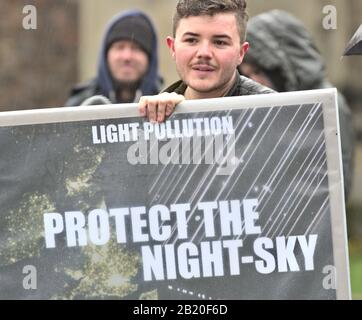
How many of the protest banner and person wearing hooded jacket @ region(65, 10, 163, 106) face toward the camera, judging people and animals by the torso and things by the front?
2

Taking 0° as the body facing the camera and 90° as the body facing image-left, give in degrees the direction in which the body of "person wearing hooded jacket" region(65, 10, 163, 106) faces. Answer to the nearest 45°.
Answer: approximately 0°

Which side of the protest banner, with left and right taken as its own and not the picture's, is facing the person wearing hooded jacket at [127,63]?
back

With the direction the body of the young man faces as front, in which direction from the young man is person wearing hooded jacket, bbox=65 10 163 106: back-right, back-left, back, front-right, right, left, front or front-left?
back

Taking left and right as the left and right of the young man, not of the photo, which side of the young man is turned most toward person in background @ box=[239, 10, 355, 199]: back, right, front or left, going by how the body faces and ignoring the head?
back

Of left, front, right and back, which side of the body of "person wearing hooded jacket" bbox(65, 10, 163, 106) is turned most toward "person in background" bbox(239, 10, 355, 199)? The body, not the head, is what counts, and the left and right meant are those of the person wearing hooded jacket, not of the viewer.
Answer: left
